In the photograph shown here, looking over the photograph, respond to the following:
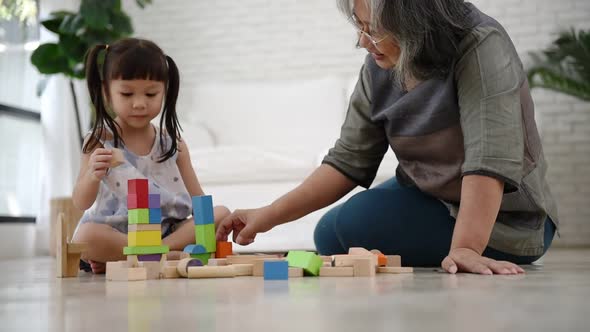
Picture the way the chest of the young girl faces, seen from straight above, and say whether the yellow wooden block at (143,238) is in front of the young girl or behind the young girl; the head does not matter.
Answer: in front

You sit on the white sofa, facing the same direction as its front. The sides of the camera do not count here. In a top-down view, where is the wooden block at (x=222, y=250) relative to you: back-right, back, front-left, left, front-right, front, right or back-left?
front

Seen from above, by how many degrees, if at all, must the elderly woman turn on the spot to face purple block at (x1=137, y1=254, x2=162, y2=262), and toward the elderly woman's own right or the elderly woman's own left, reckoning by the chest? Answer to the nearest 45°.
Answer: approximately 45° to the elderly woman's own right

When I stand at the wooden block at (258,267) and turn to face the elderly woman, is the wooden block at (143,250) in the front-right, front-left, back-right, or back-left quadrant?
back-left

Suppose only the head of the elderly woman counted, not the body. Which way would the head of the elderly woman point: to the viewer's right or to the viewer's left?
to the viewer's left

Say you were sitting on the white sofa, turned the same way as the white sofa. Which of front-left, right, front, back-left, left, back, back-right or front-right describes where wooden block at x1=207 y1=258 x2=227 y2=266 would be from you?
front

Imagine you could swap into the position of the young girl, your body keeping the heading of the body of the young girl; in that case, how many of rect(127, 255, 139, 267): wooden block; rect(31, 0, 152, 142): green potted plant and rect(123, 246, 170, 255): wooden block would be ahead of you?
2

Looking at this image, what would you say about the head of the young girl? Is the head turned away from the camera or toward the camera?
toward the camera

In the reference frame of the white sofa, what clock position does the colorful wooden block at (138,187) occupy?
The colorful wooden block is roughly at 12 o'clock from the white sofa.

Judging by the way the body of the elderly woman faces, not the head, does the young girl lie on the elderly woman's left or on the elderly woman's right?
on the elderly woman's right

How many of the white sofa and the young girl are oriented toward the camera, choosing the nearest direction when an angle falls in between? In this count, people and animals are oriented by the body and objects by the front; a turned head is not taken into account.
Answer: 2

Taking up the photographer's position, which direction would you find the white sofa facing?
facing the viewer

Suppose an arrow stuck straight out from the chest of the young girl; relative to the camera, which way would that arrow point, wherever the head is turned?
toward the camera

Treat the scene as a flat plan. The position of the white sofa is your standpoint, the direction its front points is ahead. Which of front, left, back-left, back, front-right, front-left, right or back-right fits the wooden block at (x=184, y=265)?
front

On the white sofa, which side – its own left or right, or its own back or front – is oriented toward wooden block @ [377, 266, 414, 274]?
front

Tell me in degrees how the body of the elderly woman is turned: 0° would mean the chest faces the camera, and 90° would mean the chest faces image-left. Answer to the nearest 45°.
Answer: approximately 45°

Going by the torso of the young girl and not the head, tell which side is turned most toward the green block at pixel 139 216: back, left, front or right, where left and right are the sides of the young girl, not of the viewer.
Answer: front
